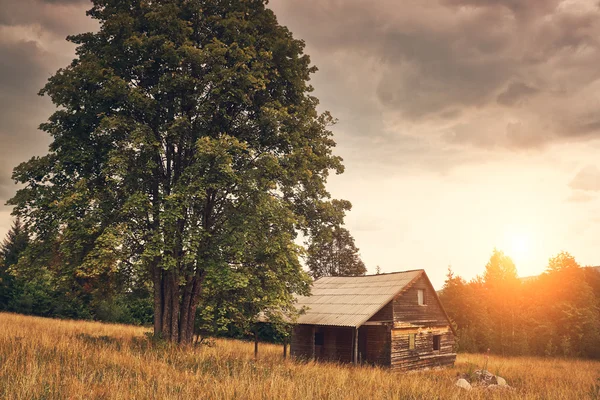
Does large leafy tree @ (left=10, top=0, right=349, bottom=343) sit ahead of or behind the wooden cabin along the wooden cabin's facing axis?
ahead

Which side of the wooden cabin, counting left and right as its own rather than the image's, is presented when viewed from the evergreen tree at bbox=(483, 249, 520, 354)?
back

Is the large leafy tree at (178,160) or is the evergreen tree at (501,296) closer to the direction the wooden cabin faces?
the large leafy tree

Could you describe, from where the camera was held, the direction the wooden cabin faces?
facing the viewer and to the left of the viewer
